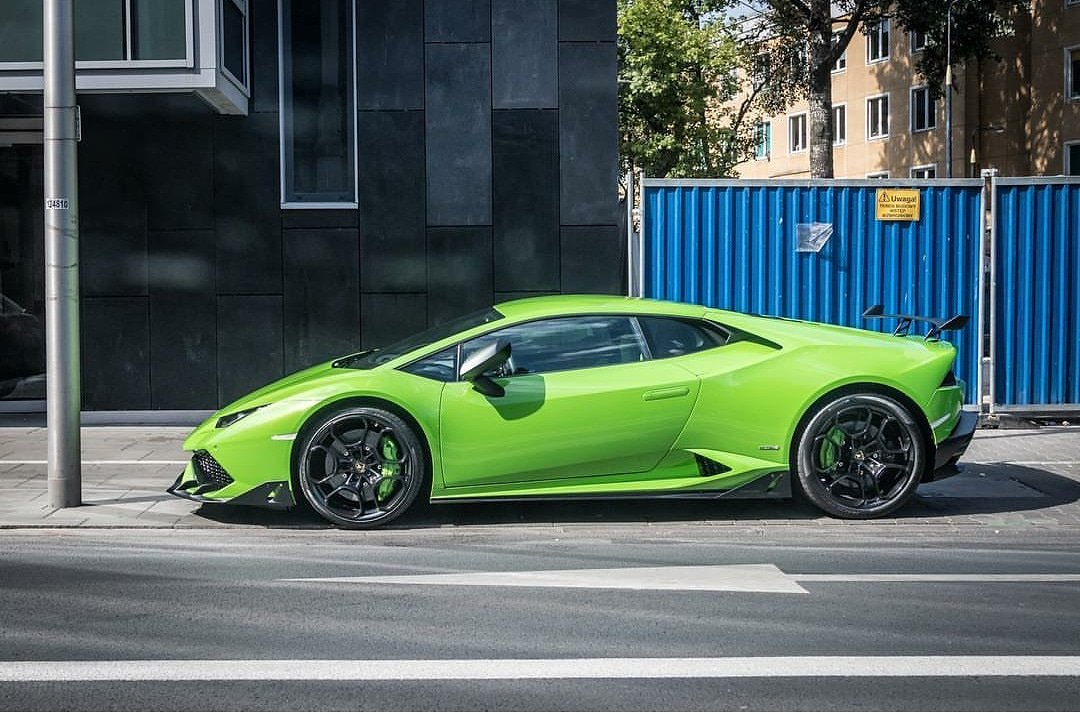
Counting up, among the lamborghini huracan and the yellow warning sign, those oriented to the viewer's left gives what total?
1

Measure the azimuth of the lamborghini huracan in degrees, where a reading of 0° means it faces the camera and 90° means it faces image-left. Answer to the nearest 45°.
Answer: approximately 90°

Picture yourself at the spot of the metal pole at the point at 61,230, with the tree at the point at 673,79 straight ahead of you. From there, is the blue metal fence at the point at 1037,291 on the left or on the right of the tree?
right

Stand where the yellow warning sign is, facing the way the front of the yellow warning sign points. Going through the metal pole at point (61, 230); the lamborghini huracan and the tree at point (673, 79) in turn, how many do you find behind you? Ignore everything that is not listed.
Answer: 1

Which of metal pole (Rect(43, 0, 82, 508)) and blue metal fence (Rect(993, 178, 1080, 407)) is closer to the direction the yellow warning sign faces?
the metal pole

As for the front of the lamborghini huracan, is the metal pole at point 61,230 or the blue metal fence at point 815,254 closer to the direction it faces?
the metal pole

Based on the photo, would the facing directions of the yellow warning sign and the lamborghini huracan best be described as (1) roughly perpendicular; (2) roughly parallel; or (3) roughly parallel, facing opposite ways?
roughly perpendicular

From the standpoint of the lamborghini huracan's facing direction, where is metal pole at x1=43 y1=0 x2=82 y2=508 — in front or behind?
in front

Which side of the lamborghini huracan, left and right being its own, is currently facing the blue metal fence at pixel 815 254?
right

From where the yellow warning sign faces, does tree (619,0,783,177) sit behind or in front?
behind

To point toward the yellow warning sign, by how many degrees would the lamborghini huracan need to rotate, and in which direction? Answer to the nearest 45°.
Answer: approximately 135° to its right

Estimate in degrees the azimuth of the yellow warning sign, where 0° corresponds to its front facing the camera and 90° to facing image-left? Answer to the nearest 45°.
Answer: approximately 0°

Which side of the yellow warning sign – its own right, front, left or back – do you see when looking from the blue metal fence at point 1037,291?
left

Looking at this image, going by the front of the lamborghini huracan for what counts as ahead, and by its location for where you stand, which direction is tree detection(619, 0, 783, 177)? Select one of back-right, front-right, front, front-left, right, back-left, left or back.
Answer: right
